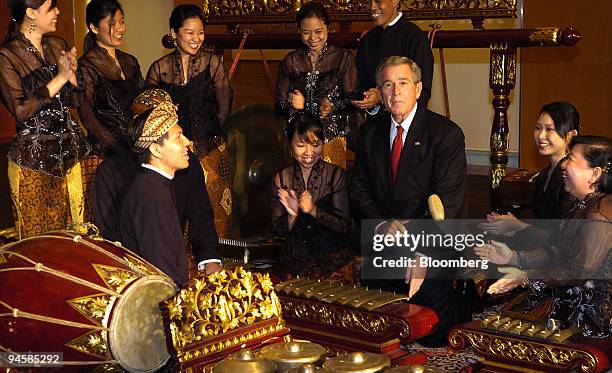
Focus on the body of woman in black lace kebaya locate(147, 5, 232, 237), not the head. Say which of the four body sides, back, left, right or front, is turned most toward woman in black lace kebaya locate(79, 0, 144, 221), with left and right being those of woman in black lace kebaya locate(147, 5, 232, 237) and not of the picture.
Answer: right

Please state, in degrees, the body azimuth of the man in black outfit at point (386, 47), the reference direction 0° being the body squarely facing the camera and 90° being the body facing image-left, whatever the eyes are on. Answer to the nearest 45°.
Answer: approximately 45°

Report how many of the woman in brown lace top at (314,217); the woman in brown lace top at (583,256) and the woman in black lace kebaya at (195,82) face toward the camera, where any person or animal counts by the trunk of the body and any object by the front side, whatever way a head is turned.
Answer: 2

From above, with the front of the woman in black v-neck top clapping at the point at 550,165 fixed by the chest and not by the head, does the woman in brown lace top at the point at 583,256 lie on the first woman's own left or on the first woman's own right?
on the first woman's own left

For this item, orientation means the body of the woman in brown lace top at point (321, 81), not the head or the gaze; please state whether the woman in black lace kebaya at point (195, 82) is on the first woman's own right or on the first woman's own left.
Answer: on the first woman's own right

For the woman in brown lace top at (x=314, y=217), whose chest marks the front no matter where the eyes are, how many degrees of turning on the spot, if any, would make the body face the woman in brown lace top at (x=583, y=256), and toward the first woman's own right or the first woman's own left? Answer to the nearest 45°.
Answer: approximately 45° to the first woman's own left

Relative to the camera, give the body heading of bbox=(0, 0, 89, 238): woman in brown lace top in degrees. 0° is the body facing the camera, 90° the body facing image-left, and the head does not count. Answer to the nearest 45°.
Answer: approximately 315°

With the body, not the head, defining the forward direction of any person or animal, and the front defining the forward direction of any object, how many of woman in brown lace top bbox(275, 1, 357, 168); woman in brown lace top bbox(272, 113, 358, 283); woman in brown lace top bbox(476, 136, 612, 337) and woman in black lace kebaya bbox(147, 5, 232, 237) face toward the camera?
3

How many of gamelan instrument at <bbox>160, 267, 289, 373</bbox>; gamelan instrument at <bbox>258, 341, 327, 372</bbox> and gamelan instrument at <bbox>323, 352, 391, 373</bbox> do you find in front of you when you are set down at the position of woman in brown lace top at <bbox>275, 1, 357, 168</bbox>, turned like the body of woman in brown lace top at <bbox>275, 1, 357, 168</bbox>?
3

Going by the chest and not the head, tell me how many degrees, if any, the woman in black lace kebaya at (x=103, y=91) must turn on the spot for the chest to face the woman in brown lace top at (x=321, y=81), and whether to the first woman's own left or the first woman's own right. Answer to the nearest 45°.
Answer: approximately 45° to the first woman's own left

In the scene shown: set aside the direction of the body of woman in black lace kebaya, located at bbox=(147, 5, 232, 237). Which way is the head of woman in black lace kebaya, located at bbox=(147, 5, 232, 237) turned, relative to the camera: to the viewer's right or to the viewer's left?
to the viewer's right

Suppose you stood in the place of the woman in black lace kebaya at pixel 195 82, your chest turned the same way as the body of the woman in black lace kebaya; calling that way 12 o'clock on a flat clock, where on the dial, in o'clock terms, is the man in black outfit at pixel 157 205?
The man in black outfit is roughly at 12 o'clock from the woman in black lace kebaya.
